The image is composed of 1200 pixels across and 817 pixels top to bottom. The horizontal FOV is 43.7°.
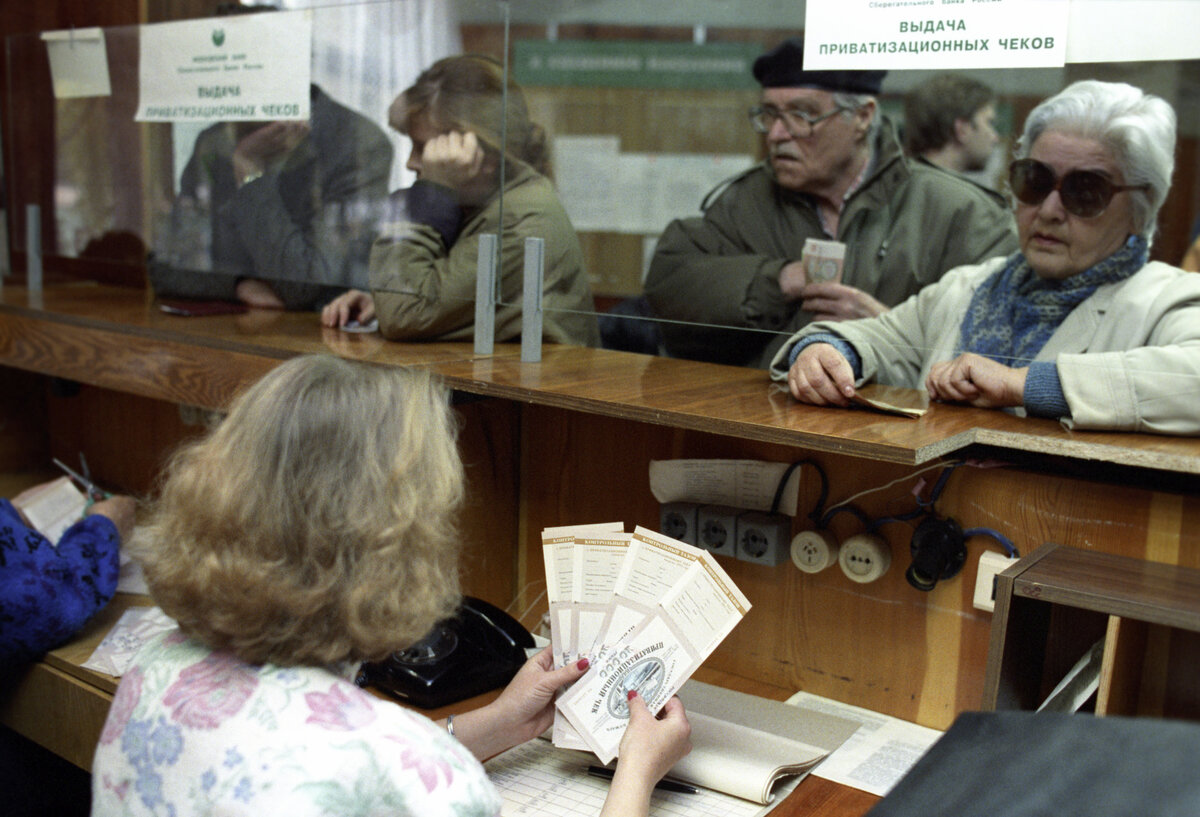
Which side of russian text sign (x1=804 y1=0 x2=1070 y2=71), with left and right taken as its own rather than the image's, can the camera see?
front

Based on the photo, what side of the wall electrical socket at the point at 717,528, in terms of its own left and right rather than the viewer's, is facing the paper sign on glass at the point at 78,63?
right

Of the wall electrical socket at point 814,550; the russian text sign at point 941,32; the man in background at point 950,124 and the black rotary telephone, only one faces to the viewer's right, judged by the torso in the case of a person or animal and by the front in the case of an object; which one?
the man in background

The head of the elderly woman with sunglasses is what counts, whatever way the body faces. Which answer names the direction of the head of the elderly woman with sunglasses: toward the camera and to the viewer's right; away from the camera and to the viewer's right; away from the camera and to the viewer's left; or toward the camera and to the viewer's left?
toward the camera and to the viewer's left

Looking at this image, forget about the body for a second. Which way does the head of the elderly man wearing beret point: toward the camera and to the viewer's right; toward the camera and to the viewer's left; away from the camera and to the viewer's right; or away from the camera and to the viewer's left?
toward the camera and to the viewer's left

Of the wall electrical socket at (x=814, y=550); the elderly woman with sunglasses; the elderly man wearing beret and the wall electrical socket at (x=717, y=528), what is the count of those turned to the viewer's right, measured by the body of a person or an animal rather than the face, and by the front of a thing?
0

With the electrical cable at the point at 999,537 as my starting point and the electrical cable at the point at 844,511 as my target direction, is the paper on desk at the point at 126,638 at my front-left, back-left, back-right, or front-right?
front-left

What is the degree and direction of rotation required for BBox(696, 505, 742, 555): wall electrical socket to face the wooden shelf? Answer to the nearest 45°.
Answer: approximately 90° to its left

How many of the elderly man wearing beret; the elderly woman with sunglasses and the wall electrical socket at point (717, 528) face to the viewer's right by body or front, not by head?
0

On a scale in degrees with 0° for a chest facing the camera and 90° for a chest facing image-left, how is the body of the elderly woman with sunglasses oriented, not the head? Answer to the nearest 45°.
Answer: approximately 45°

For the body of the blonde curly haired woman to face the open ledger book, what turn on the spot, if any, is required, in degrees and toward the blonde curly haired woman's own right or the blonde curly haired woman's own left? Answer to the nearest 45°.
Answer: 0° — they already face it
